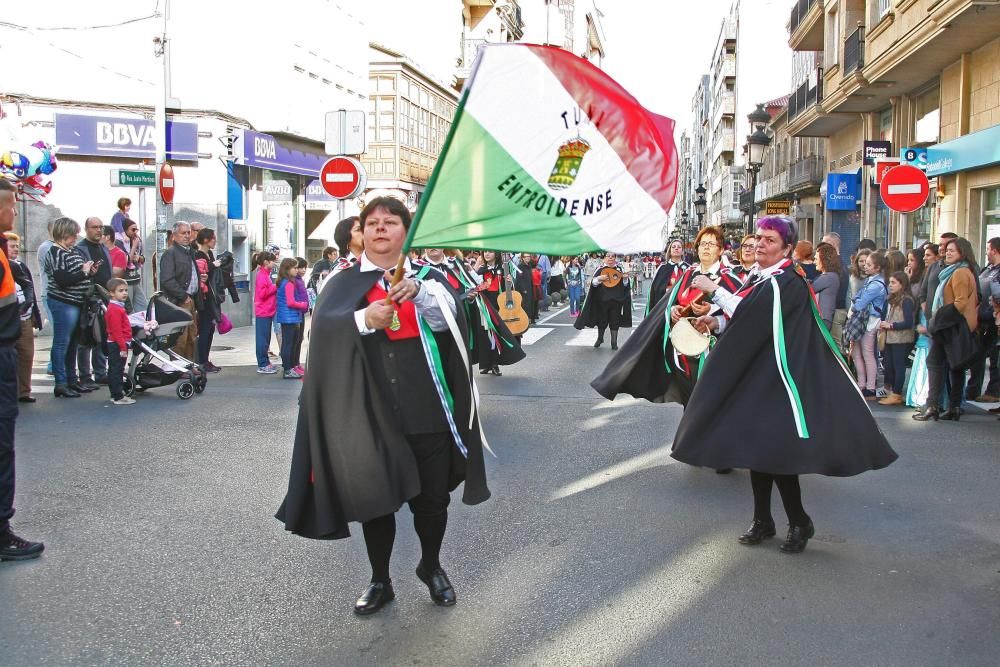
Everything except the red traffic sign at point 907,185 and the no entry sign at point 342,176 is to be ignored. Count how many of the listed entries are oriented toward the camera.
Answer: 2

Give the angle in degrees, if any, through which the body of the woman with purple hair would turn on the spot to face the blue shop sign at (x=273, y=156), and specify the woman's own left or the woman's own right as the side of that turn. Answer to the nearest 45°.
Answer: approximately 90° to the woman's own right

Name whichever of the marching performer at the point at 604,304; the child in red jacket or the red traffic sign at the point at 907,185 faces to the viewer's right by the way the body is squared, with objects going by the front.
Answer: the child in red jacket

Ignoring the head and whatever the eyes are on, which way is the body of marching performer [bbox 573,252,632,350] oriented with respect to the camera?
toward the camera

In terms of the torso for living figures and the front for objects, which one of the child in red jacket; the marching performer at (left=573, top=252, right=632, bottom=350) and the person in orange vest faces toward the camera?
the marching performer

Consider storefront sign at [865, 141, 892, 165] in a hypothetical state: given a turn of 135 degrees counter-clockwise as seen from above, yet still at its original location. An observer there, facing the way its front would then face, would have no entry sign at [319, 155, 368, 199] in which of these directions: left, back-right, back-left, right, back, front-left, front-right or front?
back

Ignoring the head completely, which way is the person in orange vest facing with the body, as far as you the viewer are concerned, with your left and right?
facing to the right of the viewer

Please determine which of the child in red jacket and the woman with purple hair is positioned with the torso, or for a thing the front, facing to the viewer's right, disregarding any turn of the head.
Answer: the child in red jacket

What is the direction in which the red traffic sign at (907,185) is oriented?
toward the camera

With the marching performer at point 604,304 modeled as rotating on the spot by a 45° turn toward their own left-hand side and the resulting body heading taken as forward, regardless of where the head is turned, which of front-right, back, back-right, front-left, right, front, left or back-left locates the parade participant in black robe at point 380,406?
front-right

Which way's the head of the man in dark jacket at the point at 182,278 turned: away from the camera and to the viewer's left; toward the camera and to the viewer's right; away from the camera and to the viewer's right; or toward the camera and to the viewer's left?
toward the camera and to the viewer's right

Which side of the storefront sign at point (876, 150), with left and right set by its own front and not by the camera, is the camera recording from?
front

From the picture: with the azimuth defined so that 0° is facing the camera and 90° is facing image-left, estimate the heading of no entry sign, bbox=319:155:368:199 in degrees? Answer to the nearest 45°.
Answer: approximately 0°

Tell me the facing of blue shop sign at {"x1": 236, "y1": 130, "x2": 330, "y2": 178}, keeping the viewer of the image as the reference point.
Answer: facing the viewer and to the right of the viewer

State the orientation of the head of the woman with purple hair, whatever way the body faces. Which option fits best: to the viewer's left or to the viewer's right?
to the viewer's left
